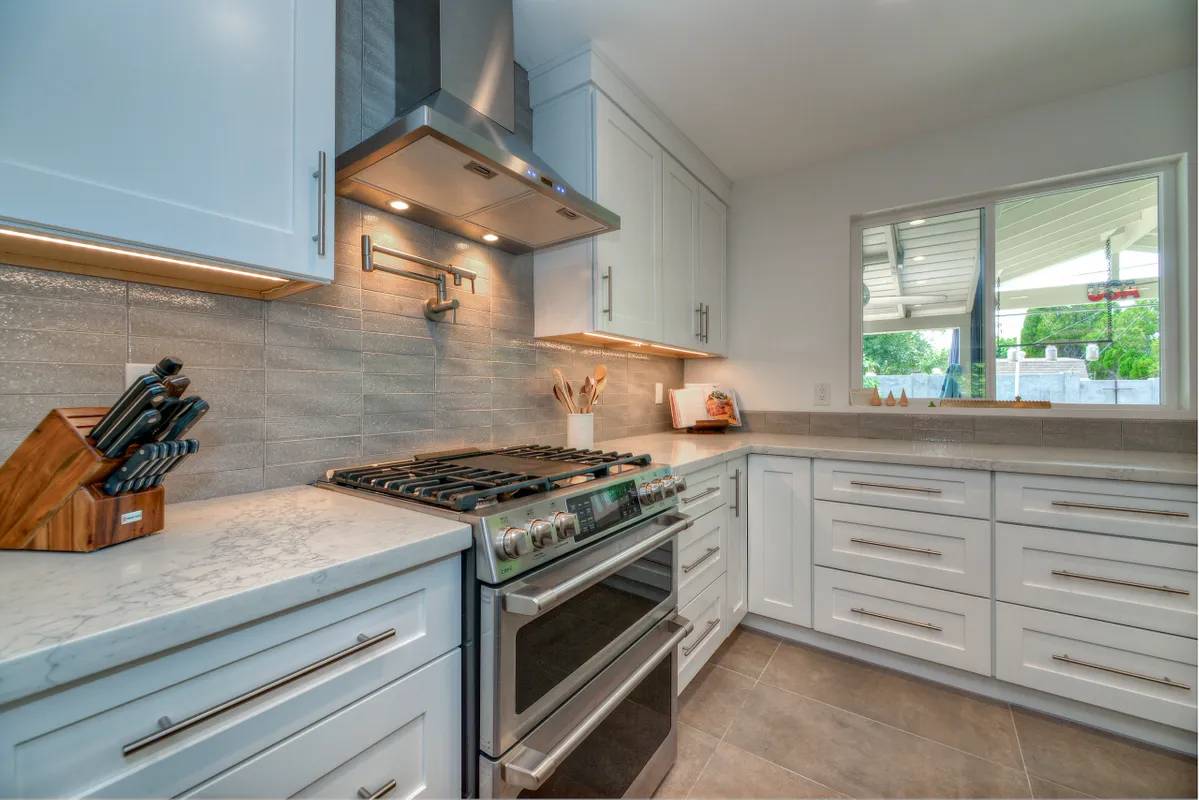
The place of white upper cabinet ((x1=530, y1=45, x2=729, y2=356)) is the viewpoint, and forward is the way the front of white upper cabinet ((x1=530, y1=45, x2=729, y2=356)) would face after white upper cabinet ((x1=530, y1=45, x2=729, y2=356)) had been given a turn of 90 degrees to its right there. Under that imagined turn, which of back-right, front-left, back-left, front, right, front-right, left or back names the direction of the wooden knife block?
front

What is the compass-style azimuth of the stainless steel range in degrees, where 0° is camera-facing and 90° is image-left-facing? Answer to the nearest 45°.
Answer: approximately 315°

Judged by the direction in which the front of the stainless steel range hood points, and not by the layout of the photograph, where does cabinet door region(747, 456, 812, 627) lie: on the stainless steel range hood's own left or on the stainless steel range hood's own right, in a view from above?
on the stainless steel range hood's own left

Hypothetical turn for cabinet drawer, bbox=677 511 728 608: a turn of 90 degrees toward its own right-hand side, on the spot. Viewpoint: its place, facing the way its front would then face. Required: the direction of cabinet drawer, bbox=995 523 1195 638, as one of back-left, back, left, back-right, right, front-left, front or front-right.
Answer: back-left

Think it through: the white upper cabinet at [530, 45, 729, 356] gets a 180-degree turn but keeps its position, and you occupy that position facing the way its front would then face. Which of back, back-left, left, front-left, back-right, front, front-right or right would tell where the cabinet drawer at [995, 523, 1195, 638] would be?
back-right

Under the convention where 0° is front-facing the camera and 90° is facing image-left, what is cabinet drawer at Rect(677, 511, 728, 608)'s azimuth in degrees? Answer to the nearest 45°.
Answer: approximately 315°

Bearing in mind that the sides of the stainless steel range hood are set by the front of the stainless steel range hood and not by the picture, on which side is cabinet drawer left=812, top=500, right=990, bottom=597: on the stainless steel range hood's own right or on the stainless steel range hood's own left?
on the stainless steel range hood's own left

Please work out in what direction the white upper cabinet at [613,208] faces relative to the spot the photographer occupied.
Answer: facing the viewer and to the right of the viewer

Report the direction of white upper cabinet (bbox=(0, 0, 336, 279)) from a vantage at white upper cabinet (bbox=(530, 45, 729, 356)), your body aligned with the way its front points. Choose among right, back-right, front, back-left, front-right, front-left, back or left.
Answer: right

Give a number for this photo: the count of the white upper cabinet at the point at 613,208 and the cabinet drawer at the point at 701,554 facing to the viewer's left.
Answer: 0
